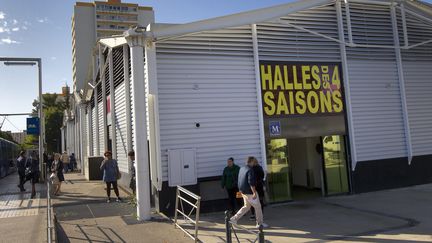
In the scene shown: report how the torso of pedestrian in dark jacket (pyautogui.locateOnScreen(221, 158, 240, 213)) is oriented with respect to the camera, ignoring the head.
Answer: toward the camera

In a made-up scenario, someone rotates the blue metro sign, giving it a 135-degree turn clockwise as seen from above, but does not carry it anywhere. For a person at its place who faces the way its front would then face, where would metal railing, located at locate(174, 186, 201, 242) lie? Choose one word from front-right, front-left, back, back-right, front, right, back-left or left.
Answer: back-left

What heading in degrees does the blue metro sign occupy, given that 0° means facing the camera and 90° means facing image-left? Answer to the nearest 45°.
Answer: approximately 0°

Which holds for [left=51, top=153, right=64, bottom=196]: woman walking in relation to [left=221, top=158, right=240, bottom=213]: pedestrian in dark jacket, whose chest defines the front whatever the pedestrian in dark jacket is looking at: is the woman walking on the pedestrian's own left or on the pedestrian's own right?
on the pedestrian's own right

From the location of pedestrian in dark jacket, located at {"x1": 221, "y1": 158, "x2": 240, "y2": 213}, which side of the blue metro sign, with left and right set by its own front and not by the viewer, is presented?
front
